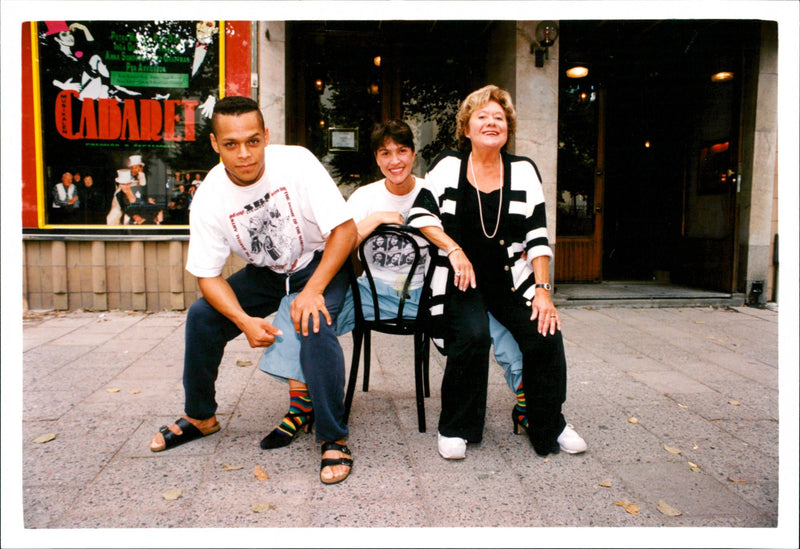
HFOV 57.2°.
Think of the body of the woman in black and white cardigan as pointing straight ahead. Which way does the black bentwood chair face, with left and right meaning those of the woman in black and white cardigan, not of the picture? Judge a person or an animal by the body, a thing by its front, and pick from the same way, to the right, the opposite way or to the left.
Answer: the opposite way

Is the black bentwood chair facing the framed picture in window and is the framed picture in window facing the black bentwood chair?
yes

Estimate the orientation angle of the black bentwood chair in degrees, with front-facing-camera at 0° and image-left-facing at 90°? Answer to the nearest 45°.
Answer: approximately 180°

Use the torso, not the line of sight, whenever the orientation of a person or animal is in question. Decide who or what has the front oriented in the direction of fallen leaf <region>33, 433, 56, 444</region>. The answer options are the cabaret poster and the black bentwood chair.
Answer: the cabaret poster

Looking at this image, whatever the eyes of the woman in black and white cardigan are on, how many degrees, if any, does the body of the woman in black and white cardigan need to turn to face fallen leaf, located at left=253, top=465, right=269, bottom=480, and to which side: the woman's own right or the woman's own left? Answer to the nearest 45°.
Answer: approximately 45° to the woman's own right

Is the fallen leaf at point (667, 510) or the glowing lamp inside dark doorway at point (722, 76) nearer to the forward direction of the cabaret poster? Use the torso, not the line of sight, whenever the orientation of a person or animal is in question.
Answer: the fallen leaf

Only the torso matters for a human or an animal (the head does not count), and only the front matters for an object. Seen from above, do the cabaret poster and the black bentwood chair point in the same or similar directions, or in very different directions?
very different directions

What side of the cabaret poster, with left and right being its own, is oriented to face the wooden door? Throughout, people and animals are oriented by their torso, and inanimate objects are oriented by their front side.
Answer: left

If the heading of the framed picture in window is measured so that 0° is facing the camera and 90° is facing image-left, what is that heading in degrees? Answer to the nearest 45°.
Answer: approximately 0°
